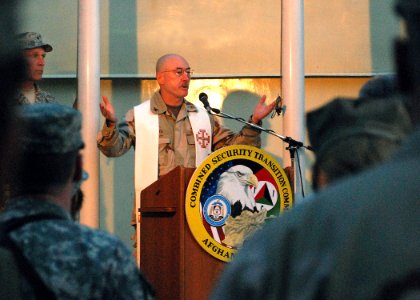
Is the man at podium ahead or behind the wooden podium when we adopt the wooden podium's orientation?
behind

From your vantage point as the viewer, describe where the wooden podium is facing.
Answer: facing the viewer and to the right of the viewer

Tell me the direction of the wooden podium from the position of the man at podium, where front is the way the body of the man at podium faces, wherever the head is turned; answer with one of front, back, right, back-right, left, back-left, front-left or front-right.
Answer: front-right

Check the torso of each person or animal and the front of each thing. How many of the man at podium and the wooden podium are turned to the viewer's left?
0

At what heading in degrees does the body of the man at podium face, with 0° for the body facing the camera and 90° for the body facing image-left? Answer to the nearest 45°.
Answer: approximately 315°
